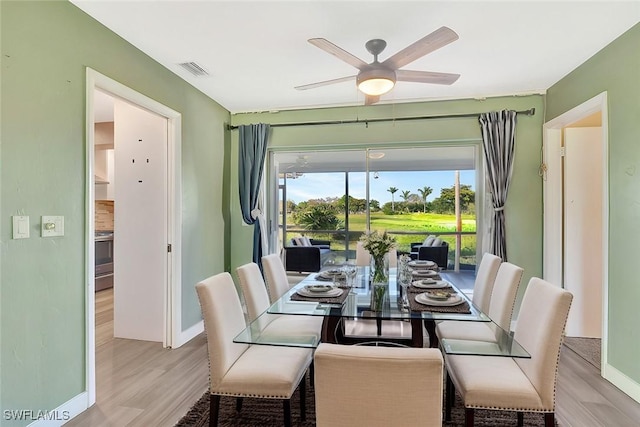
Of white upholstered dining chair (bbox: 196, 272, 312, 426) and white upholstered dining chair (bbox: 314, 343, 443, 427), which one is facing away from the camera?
white upholstered dining chair (bbox: 314, 343, 443, 427)

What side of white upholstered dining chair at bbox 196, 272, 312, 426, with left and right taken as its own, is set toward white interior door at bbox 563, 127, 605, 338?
front

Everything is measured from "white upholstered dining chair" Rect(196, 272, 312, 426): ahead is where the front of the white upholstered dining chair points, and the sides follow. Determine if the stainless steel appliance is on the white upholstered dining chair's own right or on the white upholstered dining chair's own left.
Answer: on the white upholstered dining chair's own left

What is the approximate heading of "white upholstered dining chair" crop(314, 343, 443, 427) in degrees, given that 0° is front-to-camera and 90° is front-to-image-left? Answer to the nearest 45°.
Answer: approximately 180°

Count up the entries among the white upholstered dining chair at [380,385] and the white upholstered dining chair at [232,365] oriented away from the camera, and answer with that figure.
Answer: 1

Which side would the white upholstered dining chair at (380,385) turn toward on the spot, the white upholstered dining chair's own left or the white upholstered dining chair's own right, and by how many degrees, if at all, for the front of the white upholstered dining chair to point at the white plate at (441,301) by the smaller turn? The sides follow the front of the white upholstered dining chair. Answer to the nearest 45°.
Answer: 0° — it already faces it

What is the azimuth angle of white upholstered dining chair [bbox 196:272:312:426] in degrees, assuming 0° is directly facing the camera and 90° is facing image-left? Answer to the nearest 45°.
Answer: approximately 270°

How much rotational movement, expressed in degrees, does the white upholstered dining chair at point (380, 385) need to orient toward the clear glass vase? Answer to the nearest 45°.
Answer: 0° — it already faces it

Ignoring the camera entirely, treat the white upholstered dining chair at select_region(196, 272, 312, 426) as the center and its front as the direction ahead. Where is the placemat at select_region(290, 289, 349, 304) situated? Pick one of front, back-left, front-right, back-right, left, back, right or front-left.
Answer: front-left

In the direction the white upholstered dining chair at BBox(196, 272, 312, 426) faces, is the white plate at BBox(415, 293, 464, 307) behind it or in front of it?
in front

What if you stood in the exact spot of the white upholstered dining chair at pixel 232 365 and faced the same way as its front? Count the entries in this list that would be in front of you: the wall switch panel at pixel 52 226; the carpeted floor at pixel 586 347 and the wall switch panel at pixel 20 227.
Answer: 1

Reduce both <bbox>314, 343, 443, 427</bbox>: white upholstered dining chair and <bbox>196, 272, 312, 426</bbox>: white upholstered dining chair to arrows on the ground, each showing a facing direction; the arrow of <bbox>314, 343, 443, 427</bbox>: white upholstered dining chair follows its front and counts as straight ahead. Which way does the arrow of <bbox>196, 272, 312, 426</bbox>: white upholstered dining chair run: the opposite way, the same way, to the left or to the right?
to the right

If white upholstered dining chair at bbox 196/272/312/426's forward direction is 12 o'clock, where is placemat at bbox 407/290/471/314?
The placemat is roughly at 12 o'clock from the white upholstered dining chair.

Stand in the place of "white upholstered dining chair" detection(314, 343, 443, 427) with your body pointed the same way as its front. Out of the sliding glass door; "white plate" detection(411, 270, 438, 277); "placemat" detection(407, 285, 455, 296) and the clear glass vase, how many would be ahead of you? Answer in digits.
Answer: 4

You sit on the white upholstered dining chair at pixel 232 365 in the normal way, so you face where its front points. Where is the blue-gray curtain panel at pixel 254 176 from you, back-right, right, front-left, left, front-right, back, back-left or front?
left
